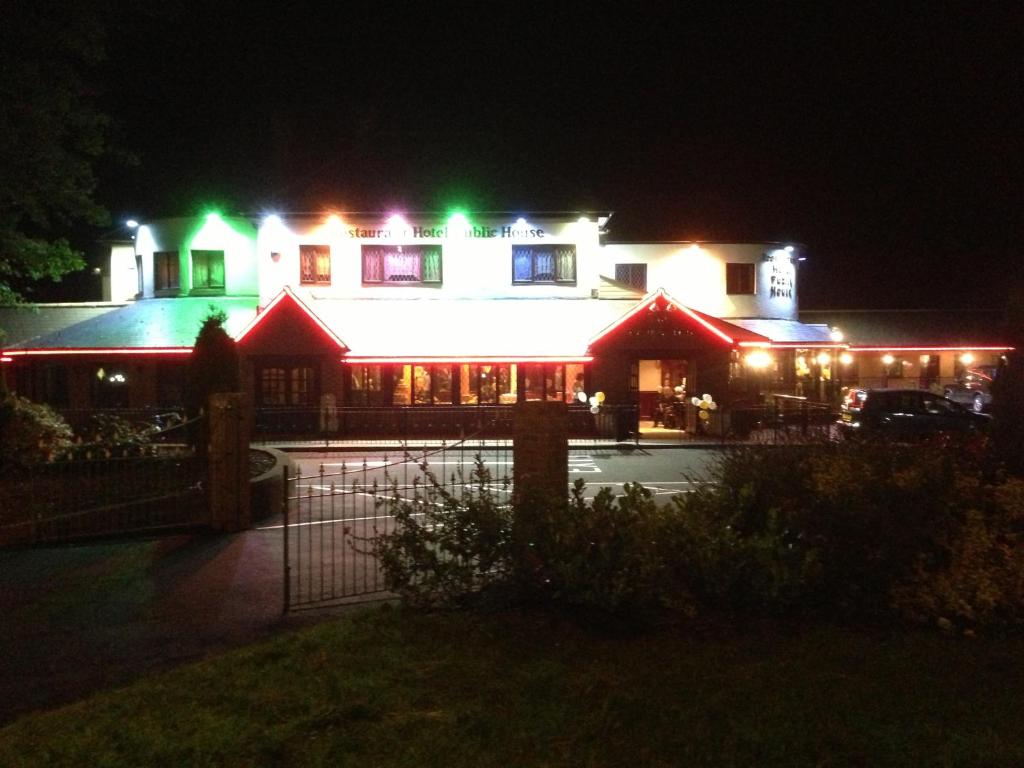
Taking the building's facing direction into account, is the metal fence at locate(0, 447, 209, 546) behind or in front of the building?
in front

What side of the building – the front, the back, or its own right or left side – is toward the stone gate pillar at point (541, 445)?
front

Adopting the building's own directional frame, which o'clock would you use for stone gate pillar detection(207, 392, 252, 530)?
The stone gate pillar is roughly at 12 o'clock from the building.

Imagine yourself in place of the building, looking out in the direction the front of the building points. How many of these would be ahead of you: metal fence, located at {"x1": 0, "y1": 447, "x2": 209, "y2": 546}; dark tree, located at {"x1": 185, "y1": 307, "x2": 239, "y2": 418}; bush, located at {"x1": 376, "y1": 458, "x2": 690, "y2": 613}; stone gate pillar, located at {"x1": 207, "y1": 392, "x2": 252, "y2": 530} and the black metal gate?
5

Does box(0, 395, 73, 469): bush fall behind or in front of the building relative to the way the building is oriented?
in front

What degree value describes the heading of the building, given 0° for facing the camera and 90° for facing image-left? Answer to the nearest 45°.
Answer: approximately 0°

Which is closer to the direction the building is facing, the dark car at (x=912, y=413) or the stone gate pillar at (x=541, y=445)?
the stone gate pillar

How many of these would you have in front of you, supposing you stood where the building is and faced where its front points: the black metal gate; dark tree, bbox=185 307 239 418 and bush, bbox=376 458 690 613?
3

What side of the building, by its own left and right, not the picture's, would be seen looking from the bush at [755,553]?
front
